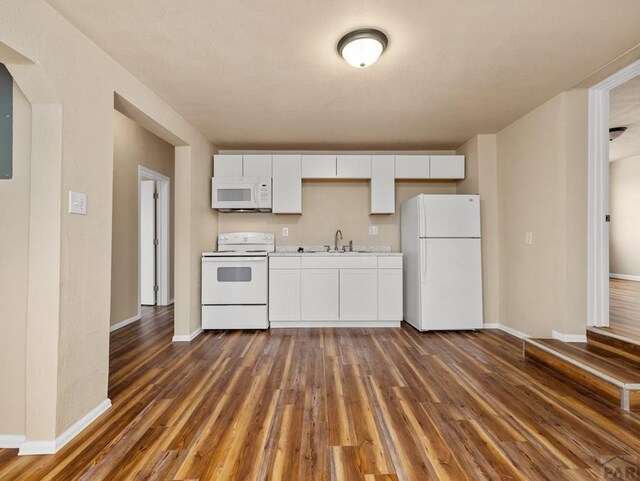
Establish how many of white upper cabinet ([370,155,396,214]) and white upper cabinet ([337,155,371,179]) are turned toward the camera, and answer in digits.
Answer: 2

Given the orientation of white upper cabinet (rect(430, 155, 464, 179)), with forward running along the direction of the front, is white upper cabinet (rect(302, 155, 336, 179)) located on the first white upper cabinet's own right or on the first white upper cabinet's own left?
on the first white upper cabinet's own right

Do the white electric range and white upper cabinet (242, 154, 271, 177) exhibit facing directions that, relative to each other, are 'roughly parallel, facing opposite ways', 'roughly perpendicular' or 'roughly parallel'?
roughly parallel

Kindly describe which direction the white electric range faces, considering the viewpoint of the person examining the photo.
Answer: facing the viewer

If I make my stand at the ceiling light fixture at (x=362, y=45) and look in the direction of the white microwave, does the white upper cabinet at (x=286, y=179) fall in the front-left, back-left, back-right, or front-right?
front-right

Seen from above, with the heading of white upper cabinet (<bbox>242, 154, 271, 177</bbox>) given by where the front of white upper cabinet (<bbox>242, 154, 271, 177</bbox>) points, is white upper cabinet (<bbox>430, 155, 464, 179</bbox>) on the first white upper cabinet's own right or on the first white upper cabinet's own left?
on the first white upper cabinet's own left

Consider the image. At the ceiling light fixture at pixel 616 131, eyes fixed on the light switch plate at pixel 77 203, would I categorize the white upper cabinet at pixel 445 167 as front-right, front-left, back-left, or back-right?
front-right

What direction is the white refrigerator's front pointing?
toward the camera

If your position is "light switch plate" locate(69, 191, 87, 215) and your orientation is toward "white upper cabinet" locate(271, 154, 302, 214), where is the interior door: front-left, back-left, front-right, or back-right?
front-left

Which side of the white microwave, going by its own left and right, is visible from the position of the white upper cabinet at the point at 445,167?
left

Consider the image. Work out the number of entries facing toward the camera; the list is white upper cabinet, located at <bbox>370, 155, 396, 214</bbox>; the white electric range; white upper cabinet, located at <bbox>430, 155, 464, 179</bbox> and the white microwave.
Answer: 4

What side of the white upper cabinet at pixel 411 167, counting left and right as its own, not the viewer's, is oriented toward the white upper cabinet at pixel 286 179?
right

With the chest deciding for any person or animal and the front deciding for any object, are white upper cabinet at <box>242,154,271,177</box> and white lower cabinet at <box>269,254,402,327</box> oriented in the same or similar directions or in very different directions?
same or similar directions

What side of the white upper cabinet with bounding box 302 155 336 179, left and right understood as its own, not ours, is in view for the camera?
front
